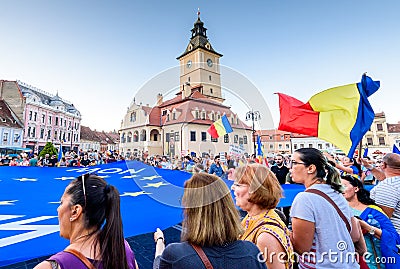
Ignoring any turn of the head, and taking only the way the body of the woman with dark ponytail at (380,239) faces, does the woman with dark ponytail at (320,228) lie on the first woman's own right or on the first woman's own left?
on the first woman's own left

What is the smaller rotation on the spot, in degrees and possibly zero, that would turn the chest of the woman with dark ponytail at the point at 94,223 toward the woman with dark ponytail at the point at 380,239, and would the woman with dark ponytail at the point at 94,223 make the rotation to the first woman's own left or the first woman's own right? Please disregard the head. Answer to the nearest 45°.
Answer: approximately 135° to the first woman's own right

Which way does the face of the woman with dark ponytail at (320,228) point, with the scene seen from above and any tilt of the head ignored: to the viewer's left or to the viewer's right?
to the viewer's left

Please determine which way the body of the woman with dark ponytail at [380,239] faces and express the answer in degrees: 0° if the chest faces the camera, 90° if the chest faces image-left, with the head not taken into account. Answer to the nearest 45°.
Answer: approximately 90°

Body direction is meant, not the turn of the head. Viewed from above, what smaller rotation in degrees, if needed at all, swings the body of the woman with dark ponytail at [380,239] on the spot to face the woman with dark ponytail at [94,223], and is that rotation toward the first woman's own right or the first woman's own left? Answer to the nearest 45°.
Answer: approximately 45° to the first woman's own left

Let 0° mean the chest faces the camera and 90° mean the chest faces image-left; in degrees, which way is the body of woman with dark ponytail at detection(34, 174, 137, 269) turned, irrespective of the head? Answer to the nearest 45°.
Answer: approximately 135°
